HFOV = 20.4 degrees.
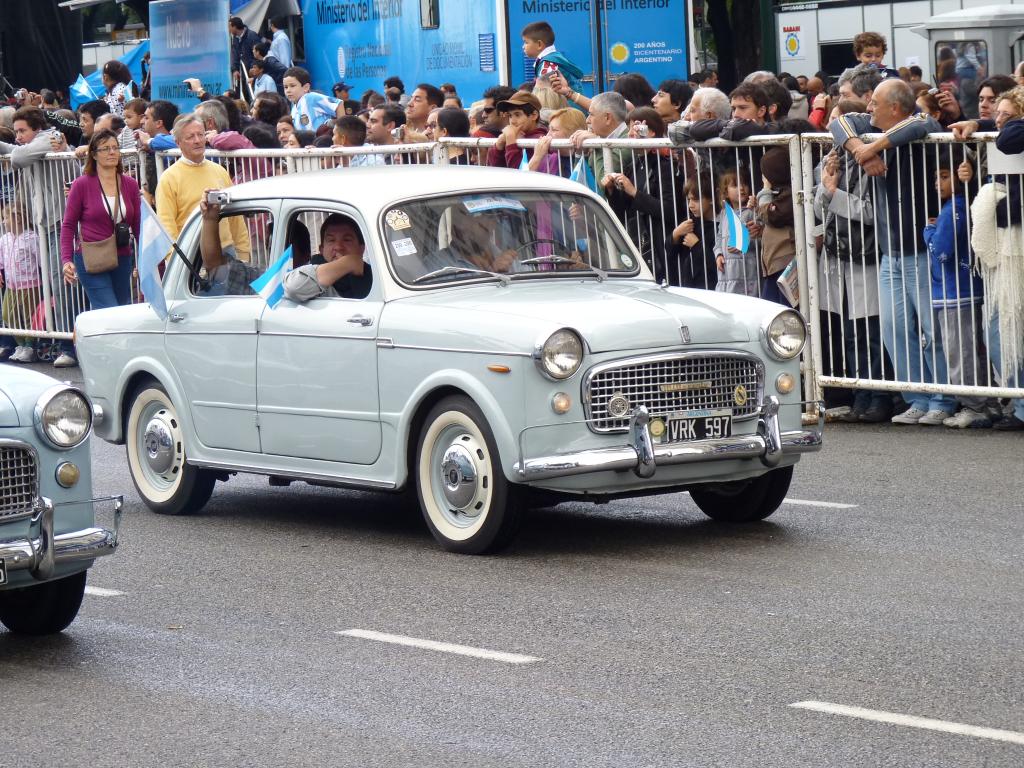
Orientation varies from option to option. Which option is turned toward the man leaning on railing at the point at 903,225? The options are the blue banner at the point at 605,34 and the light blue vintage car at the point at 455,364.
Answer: the blue banner

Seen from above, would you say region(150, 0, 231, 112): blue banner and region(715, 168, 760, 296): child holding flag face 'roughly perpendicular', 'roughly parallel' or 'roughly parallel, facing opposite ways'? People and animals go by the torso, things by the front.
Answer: roughly parallel

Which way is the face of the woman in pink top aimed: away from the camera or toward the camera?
toward the camera

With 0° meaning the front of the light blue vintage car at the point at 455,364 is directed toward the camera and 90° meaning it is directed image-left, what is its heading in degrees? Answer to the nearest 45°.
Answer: approximately 315°

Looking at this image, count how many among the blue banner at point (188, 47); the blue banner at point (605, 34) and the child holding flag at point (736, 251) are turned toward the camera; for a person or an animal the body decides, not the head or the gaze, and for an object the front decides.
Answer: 3

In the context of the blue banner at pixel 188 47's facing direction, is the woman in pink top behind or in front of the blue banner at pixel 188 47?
in front

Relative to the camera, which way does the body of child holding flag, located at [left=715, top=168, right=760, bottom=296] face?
toward the camera

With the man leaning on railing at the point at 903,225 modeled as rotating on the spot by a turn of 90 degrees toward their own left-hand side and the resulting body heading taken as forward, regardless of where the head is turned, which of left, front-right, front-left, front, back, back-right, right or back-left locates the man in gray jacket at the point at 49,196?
back

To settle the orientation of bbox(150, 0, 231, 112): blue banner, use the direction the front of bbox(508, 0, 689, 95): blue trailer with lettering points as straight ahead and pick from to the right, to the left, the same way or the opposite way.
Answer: the same way

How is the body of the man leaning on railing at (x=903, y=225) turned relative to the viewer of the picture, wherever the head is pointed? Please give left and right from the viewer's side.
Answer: facing the viewer and to the left of the viewer

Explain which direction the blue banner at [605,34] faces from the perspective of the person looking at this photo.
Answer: facing the viewer

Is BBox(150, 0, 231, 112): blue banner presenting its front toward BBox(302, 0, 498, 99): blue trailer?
no

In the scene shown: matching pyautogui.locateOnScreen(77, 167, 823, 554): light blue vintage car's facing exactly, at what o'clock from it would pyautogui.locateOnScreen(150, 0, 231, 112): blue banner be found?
The blue banner is roughly at 7 o'clock from the light blue vintage car.

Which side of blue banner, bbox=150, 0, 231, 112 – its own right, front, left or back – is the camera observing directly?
front

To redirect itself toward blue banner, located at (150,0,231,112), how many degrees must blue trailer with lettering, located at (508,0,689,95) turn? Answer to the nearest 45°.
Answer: approximately 90° to its right

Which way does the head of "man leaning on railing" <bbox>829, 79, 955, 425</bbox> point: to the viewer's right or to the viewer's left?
to the viewer's left
